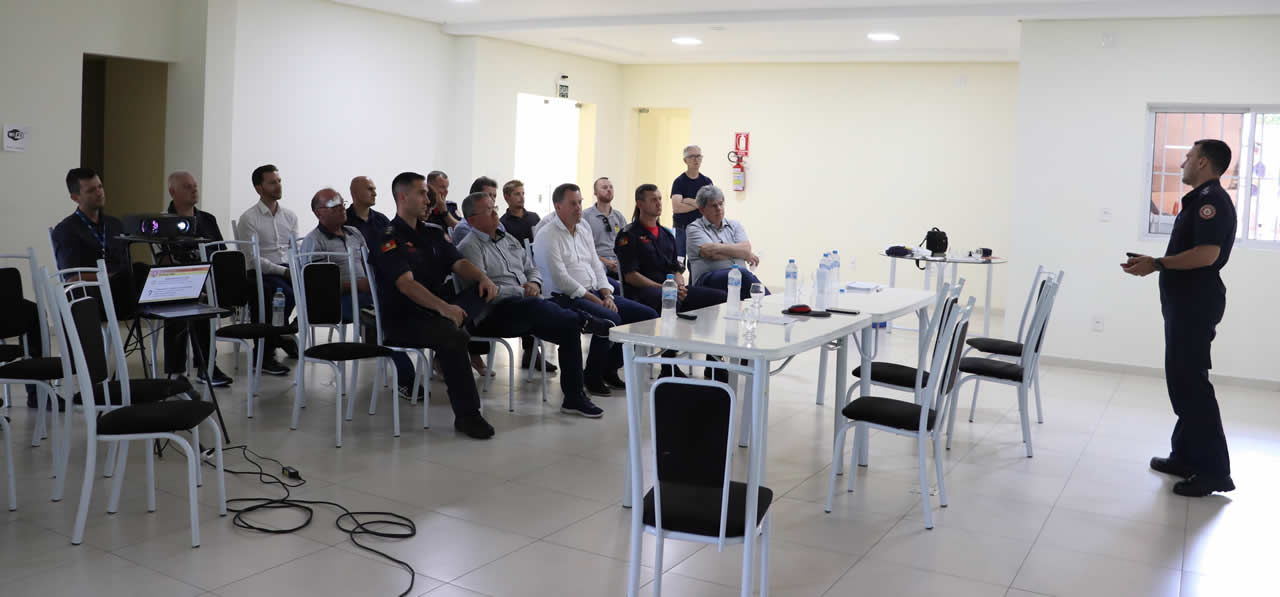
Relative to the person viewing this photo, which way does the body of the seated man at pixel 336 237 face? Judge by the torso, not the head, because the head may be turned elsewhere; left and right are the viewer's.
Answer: facing the viewer and to the right of the viewer

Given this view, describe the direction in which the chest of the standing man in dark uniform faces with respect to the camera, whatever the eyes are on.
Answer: to the viewer's left

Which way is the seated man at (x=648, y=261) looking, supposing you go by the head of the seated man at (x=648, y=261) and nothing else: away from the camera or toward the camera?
toward the camera

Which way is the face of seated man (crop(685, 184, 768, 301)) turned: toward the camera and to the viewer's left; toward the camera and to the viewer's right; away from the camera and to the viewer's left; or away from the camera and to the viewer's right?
toward the camera and to the viewer's right

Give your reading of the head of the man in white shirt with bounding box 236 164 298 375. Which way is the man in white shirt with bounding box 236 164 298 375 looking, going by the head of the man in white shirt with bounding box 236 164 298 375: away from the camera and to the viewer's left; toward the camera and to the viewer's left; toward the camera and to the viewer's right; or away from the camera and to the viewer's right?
toward the camera and to the viewer's right

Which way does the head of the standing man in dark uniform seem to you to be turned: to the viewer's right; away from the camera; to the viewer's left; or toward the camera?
to the viewer's left

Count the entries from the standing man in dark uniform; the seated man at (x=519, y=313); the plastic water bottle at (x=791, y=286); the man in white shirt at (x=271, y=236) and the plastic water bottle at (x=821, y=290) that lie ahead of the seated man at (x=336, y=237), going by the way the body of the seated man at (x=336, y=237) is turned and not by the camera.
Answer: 4

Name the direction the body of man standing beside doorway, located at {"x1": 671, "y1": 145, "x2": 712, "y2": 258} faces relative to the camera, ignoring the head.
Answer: toward the camera

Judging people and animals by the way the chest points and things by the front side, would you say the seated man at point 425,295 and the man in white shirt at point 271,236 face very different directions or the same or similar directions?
same or similar directions

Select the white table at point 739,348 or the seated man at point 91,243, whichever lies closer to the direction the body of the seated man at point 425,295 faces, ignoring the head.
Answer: the white table

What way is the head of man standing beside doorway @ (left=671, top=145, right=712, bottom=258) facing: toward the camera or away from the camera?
toward the camera

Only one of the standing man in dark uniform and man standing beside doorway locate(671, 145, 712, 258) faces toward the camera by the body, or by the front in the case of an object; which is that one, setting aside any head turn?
the man standing beside doorway

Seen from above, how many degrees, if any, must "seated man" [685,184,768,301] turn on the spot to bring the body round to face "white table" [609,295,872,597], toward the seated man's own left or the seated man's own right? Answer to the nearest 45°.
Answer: approximately 45° to the seated man's own right

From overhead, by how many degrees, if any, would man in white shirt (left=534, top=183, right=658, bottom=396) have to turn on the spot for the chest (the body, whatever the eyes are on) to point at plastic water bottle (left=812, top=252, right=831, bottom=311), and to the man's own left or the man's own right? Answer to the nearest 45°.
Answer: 0° — they already face it

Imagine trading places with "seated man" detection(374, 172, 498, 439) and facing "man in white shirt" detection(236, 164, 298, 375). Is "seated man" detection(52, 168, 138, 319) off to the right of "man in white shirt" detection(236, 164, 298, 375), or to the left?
left

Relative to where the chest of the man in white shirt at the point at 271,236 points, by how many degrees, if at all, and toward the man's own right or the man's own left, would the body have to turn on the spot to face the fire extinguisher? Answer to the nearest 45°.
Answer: approximately 90° to the man's own left

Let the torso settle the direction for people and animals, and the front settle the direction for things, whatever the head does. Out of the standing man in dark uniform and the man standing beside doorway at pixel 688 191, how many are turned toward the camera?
1
